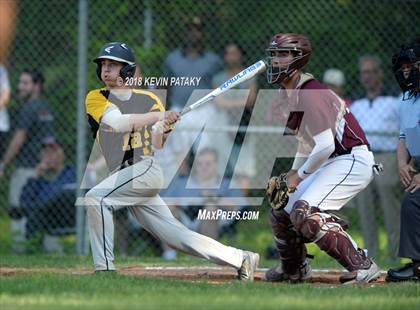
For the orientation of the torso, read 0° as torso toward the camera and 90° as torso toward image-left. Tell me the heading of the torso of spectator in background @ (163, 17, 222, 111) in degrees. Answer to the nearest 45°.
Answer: approximately 0°

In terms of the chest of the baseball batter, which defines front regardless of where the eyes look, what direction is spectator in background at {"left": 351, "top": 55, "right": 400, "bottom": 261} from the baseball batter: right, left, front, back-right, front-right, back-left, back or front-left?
back-left

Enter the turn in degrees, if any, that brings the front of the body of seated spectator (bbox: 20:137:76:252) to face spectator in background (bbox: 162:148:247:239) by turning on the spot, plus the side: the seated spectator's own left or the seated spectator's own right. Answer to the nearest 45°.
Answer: approximately 90° to the seated spectator's own left

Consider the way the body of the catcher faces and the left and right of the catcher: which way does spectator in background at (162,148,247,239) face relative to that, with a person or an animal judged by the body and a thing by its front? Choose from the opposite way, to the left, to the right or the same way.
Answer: to the left

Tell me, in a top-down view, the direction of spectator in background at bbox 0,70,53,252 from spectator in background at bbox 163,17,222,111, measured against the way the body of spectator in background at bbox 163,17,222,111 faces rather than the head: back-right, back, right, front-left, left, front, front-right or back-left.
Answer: right

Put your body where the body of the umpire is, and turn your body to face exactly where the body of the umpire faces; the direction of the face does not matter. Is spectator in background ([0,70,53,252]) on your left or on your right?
on your right

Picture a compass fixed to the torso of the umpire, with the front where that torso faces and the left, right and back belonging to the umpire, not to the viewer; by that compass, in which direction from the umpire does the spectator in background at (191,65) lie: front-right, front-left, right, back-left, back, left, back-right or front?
right
